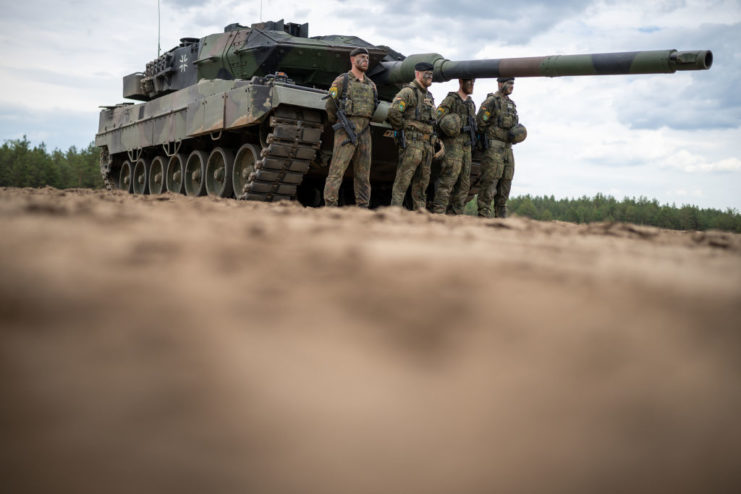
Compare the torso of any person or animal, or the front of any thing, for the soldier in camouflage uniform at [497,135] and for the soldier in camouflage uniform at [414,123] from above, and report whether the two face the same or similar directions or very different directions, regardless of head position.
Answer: same or similar directions

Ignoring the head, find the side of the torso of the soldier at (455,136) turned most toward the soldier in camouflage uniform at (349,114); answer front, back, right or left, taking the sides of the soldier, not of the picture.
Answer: right

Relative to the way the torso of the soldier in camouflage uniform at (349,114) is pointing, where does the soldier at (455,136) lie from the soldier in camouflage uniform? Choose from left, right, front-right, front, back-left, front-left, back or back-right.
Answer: left

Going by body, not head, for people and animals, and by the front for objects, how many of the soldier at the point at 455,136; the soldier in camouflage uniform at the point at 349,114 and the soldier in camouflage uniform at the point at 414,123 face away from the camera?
0

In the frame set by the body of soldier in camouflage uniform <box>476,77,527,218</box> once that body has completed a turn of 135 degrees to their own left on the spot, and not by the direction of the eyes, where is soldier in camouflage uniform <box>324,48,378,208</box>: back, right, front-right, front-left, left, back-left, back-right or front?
back-left

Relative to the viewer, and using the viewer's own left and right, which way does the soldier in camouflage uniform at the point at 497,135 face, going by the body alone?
facing the viewer and to the right of the viewer

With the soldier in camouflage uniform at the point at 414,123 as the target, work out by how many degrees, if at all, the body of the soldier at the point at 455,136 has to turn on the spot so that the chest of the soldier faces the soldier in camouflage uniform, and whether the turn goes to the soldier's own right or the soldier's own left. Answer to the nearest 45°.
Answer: approximately 90° to the soldier's own right

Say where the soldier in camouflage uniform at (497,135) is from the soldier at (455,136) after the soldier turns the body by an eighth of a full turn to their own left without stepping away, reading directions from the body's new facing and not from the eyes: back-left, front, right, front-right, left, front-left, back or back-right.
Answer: front-left
